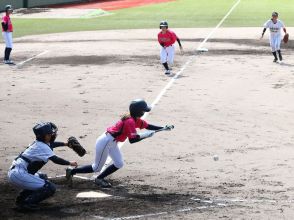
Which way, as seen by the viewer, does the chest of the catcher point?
to the viewer's right

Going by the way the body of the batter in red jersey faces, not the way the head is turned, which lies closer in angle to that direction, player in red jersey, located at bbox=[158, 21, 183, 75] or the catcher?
the player in red jersey

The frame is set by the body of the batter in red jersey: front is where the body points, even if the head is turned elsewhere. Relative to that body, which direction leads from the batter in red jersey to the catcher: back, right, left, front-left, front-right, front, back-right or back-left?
back-right

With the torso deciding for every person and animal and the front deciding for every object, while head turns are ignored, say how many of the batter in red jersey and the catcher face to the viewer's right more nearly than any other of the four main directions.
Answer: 2

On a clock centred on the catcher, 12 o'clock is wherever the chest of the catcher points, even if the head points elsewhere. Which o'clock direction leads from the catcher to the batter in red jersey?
The batter in red jersey is roughly at 11 o'clock from the catcher.

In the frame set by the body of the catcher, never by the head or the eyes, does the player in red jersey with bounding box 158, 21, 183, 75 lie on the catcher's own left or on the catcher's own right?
on the catcher's own left

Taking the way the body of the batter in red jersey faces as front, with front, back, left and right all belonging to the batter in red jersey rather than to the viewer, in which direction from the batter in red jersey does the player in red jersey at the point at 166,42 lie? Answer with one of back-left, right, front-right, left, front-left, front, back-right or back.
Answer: left

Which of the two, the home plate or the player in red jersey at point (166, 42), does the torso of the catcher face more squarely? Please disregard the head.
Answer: the home plate

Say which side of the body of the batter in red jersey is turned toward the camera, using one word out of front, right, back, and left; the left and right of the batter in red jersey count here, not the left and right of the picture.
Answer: right

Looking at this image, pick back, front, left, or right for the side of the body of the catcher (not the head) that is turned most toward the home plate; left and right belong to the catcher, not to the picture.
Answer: front

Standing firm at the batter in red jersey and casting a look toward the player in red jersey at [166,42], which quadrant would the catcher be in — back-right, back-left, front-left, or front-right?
back-left
